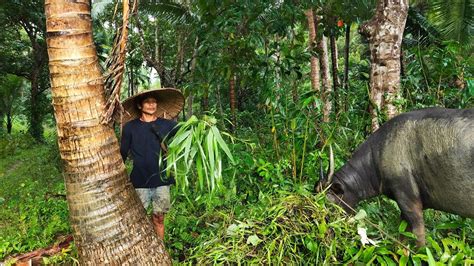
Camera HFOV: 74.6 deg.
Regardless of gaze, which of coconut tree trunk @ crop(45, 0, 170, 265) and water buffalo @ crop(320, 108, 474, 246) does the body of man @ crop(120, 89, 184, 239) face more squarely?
the coconut tree trunk

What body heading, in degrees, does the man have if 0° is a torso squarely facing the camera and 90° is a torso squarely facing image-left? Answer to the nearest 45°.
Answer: approximately 0°

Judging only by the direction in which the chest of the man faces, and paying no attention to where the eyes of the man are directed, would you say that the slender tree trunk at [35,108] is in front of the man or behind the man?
behind

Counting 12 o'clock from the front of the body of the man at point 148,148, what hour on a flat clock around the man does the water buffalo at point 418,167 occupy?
The water buffalo is roughly at 10 o'clock from the man.

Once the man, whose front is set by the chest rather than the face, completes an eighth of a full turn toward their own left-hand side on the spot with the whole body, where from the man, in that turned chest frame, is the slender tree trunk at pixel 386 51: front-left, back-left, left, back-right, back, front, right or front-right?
front-left
